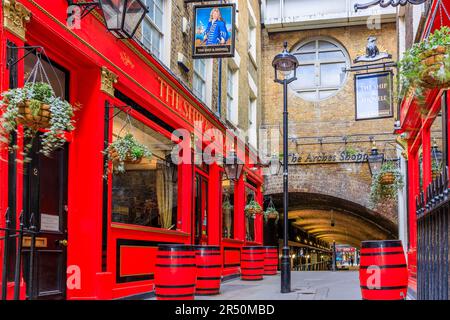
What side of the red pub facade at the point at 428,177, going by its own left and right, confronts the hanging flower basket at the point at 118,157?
front

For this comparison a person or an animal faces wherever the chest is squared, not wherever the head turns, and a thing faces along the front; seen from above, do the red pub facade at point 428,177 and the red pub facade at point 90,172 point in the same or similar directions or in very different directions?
very different directions

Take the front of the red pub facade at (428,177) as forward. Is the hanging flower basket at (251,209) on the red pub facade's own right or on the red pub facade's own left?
on the red pub facade's own right

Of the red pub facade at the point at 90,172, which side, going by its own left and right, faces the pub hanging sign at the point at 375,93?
left

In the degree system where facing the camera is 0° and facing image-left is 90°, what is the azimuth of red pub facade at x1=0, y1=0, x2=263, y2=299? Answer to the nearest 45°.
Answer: approximately 315°

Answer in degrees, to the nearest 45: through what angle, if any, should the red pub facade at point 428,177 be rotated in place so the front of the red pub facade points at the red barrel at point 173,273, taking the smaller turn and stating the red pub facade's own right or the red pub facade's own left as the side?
0° — it already faces it

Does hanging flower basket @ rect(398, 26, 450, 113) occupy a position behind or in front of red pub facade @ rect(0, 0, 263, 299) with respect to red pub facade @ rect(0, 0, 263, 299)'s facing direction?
in front

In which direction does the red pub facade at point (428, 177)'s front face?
to the viewer's left
